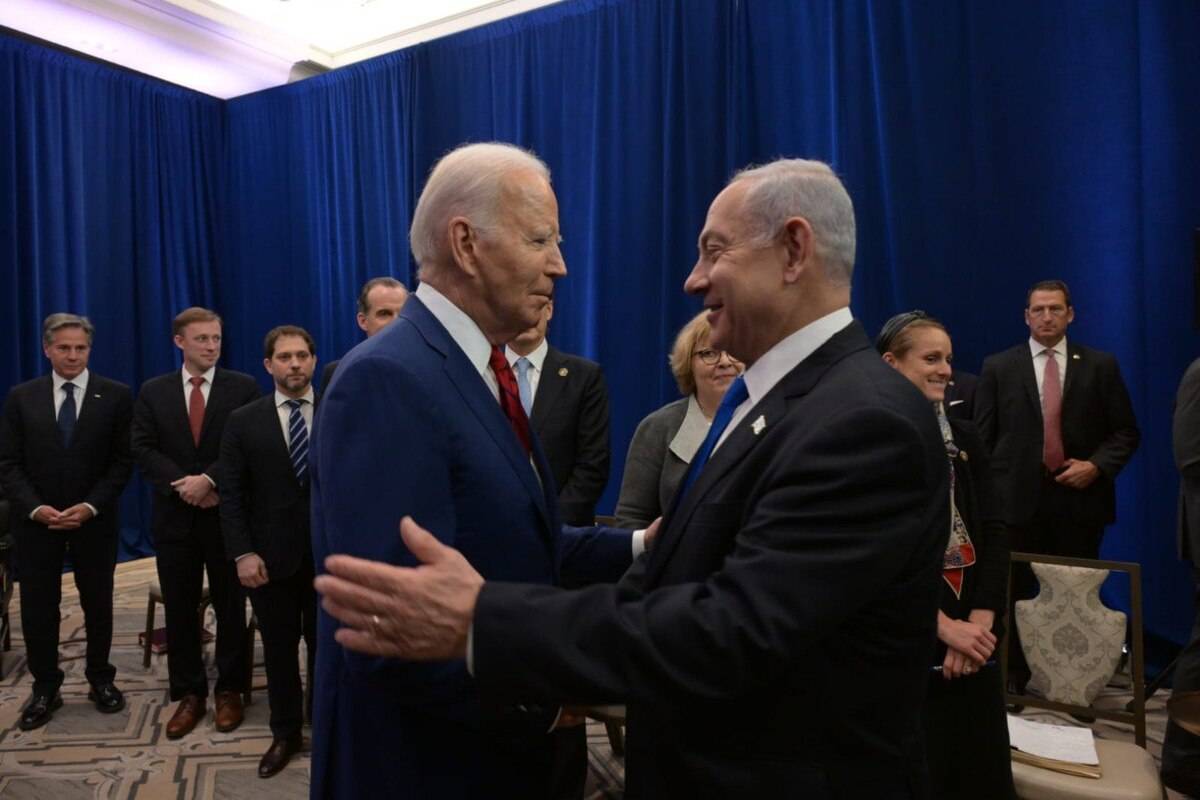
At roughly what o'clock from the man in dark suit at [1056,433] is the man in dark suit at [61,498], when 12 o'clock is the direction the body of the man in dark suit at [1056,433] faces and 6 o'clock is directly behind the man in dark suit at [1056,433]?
the man in dark suit at [61,498] is roughly at 2 o'clock from the man in dark suit at [1056,433].

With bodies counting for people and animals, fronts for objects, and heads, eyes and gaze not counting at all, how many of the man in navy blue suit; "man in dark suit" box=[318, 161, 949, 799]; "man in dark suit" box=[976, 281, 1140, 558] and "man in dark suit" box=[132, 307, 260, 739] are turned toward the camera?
2

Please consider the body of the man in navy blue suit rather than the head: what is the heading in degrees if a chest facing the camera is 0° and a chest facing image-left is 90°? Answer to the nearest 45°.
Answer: approximately 270°

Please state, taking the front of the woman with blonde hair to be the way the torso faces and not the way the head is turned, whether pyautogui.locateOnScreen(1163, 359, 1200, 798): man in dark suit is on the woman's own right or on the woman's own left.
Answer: on the woman's own left

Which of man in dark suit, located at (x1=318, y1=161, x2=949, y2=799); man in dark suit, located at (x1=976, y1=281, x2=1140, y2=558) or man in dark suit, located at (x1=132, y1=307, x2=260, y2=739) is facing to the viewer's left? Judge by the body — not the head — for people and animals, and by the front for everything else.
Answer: man in dark suit, located at (x1=318, y1=161, x2=949, y2=799)

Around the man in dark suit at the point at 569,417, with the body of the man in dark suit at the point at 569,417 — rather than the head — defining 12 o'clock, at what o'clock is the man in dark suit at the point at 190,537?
the man in dark suit at the point at 190,537 is roughly at 2 o'clock from the man in dark suit at the point at 569,417.

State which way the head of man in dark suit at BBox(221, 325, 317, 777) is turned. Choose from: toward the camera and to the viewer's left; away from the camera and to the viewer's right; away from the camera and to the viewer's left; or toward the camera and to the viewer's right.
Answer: toward the camera and to the viewer's right
